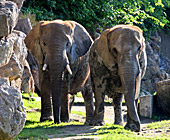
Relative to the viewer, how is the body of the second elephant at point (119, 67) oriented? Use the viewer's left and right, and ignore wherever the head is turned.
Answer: facing the viewer and to the right of the viewer

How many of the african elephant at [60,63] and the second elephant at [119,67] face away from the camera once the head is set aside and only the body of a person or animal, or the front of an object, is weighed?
0

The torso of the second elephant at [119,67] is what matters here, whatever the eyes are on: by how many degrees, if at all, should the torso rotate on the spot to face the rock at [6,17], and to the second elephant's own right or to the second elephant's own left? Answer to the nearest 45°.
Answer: approximately 90° to the second elephant's own right

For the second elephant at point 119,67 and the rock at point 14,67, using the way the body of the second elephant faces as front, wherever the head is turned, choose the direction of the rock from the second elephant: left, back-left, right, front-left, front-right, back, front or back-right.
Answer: back-right

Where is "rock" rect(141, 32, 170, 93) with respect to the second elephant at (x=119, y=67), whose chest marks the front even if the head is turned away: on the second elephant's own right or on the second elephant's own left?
on the second elephant's own left

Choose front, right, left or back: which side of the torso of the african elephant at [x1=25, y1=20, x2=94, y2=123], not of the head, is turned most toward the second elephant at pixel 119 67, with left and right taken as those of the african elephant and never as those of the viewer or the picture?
left

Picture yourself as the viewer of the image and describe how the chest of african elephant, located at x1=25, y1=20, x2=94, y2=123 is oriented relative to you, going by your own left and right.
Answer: facing the viewer and to the left of the viewer

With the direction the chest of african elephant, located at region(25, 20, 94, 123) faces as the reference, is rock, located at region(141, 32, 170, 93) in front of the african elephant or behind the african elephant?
behind
